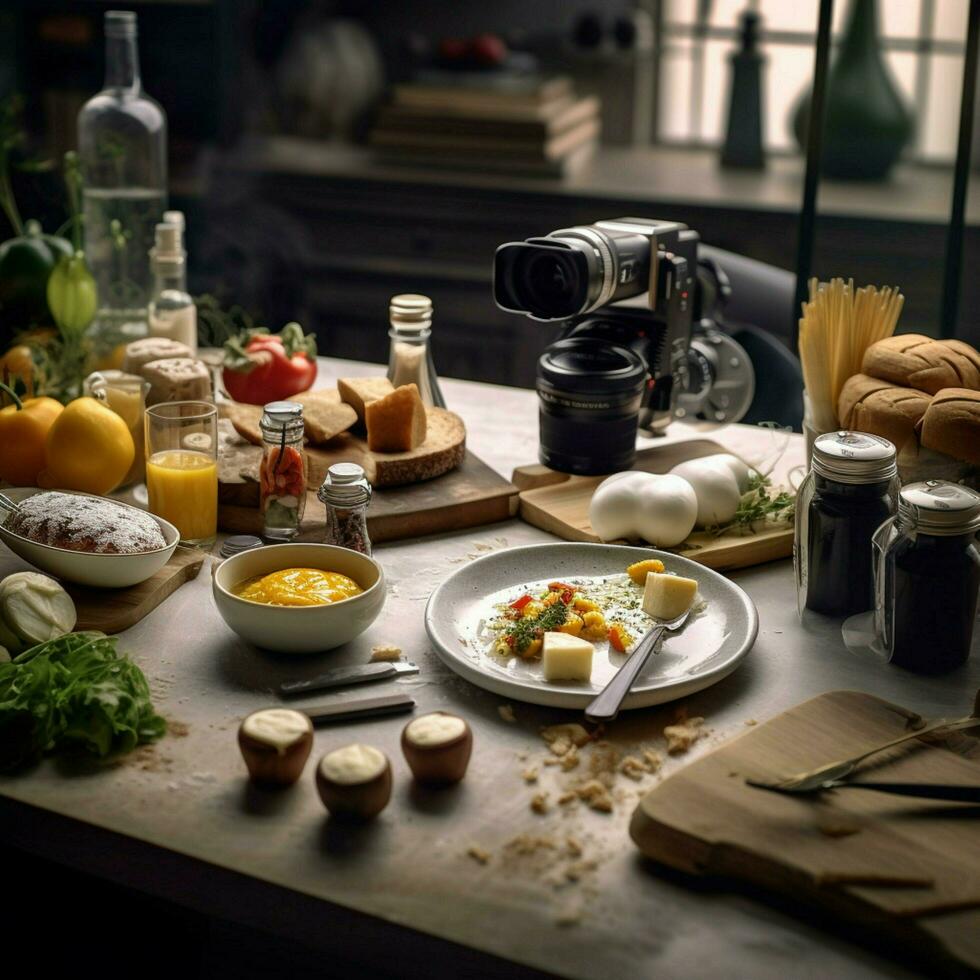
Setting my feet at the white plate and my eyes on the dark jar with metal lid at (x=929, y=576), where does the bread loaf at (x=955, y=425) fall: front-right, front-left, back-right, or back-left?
front-left

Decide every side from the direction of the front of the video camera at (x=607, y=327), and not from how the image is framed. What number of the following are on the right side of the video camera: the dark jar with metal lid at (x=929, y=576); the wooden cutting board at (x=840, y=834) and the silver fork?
0

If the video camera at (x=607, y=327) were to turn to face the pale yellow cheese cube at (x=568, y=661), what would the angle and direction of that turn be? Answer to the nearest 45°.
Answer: approximately 45° to its left

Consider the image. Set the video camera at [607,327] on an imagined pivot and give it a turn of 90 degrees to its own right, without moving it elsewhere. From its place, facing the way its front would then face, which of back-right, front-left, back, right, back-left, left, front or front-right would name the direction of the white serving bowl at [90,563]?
left

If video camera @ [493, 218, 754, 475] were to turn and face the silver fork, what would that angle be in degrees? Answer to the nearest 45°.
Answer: approximately 45° to its left

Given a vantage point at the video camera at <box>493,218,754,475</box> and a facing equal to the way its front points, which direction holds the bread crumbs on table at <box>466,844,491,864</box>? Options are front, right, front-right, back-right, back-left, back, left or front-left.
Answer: front-left

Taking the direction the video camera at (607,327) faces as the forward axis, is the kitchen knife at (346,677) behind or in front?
in front

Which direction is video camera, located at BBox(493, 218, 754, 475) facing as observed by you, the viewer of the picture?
facing the viewer and to the left of the viewer

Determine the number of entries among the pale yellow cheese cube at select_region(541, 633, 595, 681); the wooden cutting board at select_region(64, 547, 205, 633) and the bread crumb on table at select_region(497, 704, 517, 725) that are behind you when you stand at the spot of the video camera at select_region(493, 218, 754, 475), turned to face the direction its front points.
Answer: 0

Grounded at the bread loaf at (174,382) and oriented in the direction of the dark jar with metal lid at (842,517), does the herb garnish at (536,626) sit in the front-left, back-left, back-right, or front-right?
front-right
